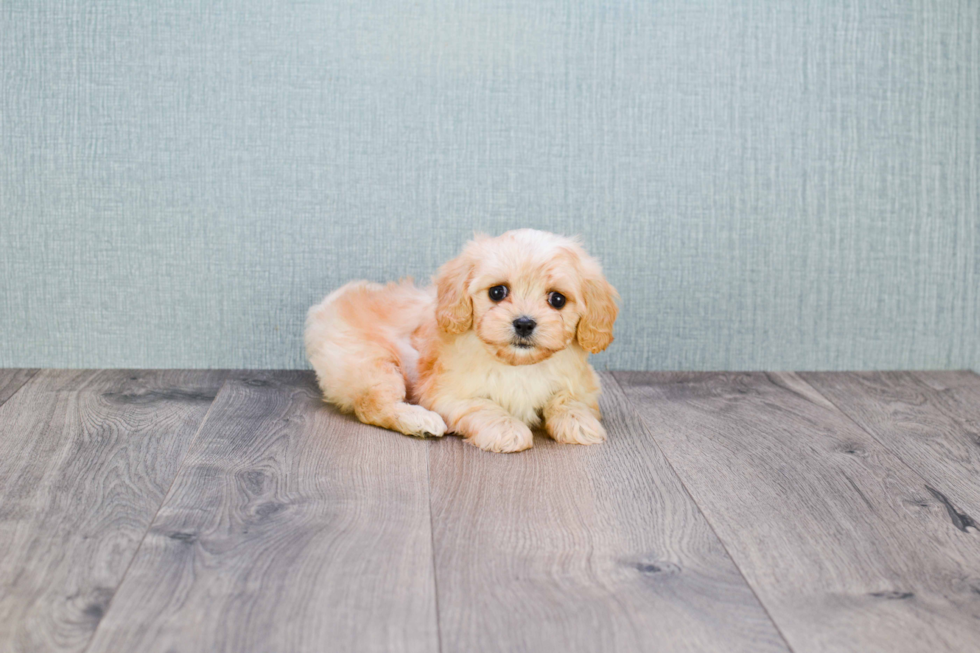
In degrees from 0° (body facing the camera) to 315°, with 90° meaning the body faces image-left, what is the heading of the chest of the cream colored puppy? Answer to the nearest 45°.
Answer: approximately 315°
